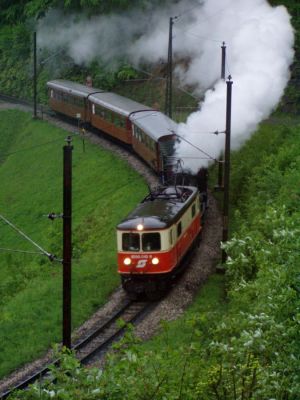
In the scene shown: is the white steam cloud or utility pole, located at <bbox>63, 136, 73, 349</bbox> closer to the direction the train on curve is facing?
the utility pole

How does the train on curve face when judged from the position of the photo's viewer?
facing the viewer and to the left of the viewer

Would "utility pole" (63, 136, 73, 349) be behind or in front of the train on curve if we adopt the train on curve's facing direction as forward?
in front
